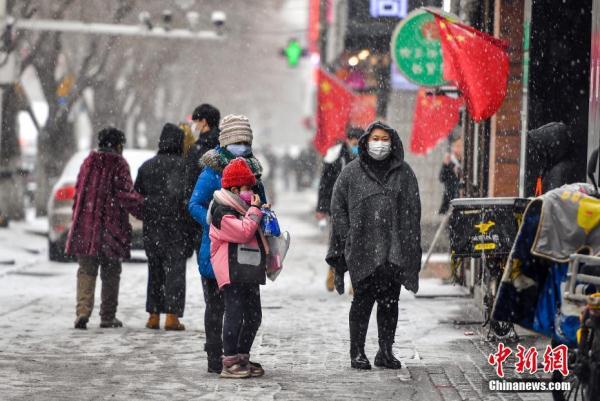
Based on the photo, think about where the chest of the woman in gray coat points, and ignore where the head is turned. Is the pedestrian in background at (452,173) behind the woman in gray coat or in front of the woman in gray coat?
behind

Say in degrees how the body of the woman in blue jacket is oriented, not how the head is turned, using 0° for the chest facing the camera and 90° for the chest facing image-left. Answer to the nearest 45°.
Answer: approximately 315°

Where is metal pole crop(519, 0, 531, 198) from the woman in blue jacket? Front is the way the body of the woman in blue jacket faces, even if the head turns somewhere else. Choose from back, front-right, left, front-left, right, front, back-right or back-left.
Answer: left

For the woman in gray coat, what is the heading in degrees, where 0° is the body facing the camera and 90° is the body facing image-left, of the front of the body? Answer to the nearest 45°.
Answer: approximately 0°

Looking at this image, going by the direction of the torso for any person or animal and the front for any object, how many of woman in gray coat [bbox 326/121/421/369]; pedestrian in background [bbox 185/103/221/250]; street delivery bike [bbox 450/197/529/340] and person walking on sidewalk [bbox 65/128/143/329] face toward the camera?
2

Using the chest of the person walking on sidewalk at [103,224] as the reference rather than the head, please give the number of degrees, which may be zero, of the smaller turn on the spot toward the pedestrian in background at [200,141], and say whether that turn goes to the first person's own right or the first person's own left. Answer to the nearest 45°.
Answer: approximately 90° to the first person's own right

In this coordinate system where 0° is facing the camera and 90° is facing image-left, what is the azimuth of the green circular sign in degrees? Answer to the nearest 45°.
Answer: approximately 0°

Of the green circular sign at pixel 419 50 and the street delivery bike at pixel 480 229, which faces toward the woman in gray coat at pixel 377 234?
the green circular sign
